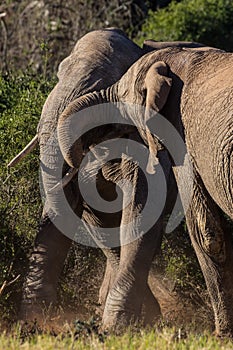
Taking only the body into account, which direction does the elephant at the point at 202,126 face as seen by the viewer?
to the viewer's left

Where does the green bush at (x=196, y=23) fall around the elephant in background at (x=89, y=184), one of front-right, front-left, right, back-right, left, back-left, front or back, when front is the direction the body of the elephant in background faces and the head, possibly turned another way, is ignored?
back-right

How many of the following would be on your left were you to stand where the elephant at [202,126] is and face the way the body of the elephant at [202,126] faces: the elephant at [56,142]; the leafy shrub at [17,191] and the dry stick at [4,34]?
0

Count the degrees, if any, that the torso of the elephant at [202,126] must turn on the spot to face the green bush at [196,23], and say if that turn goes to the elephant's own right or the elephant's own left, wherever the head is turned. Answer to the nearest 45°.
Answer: approximately 90° to the elephant's own right

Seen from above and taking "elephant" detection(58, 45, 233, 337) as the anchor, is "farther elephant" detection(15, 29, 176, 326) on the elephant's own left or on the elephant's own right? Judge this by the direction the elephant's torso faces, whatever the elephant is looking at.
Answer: on the elephant's own right
